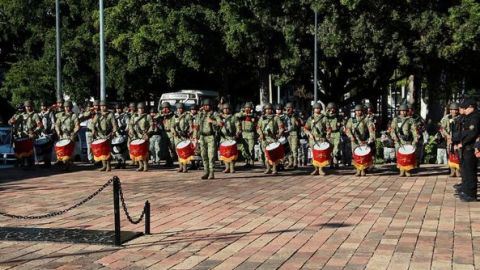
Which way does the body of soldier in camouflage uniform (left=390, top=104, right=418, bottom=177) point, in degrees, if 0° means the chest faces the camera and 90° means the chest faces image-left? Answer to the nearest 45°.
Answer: approximately 0°

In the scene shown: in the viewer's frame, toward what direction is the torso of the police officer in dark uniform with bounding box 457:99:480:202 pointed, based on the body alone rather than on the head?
to the viewer's left

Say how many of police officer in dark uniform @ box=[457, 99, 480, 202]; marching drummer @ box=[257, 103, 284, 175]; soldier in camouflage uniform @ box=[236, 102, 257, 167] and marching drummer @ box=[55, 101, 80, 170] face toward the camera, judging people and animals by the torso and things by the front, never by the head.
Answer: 3

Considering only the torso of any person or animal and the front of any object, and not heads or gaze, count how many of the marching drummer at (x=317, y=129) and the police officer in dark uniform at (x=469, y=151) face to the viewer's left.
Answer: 1

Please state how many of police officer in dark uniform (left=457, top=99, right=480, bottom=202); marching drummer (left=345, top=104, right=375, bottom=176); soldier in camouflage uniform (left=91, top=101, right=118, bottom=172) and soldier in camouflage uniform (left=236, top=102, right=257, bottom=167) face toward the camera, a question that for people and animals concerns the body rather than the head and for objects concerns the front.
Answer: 3

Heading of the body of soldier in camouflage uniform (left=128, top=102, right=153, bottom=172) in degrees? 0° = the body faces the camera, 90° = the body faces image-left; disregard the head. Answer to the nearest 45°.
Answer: approximately 0°
